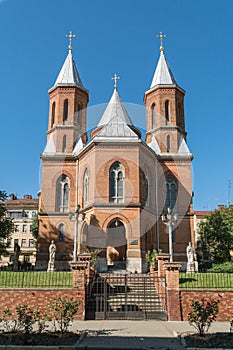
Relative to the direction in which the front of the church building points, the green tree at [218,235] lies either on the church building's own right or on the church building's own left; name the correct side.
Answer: on the church building's own left

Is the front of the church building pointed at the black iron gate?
yes

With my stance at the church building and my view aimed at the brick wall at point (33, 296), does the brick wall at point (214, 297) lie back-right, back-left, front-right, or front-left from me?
front-left

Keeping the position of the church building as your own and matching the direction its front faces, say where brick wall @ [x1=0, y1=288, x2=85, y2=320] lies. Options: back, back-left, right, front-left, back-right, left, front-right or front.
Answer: front

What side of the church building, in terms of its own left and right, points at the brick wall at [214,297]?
front

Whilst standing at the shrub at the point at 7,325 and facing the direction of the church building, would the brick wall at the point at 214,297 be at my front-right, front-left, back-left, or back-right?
front-right

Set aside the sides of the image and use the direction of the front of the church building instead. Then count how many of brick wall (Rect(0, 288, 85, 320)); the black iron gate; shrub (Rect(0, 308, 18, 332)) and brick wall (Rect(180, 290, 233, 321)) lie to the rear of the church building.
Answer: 0

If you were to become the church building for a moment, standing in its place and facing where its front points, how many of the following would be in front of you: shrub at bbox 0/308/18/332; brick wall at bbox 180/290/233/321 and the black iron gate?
3

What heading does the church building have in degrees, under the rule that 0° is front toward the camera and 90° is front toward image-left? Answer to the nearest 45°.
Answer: approximately 0°

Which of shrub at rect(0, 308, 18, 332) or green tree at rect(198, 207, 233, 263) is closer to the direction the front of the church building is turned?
the shrub

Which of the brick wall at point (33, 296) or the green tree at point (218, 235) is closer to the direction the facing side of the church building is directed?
the brick wall

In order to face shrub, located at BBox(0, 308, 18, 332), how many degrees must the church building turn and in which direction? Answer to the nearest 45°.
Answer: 0° — it already faces it
